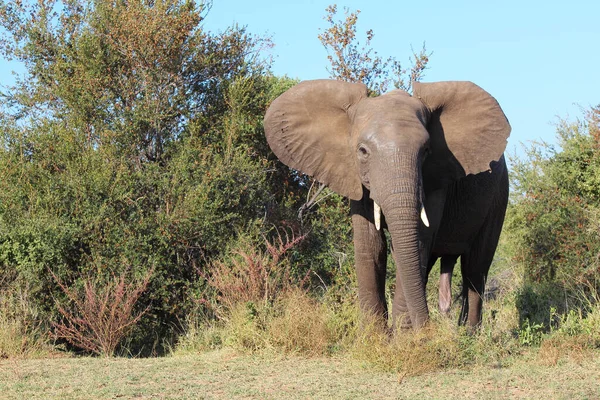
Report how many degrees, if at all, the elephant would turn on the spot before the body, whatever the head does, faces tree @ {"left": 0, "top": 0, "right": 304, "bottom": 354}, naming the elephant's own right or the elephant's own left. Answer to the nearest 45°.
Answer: approximately 90° to the elephant's own right

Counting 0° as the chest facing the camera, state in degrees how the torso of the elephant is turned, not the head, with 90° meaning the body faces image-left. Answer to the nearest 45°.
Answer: approximately 45°

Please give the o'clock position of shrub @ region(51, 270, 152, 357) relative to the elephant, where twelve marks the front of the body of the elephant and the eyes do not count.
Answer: The shrub is roughly at 2 o'clock from the elephant.

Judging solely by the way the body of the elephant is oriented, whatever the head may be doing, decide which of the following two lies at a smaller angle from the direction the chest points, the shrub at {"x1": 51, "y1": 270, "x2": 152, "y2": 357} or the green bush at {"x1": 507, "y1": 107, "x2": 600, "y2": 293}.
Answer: the shrub
